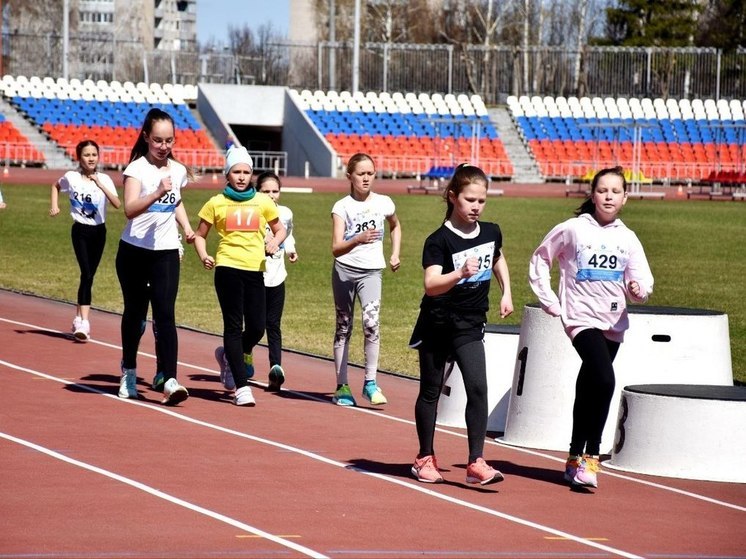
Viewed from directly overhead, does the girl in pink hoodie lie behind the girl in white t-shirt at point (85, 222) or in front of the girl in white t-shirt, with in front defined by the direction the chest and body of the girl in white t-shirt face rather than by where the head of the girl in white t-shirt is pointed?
in front

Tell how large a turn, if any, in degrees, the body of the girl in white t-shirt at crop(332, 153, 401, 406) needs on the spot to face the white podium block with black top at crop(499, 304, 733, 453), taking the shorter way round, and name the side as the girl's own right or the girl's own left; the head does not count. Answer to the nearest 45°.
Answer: approximately 45° to the girl's own left

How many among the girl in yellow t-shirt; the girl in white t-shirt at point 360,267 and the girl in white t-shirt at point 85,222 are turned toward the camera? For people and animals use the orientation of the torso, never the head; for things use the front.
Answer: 3

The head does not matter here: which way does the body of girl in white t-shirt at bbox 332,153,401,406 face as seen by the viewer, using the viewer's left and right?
facing the viewer

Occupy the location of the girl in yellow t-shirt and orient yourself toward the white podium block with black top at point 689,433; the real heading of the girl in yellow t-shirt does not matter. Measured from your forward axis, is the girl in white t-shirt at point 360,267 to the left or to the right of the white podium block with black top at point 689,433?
left

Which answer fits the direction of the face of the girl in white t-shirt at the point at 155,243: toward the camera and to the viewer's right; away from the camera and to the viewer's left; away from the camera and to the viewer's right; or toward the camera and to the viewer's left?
toward the camera and to the viewer's right

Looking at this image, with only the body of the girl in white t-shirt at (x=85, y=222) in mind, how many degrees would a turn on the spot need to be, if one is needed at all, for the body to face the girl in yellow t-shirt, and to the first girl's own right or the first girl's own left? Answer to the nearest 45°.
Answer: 0° — they already face them

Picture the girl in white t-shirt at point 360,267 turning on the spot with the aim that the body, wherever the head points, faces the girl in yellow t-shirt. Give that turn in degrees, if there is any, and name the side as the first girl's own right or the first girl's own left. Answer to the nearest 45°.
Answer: approximately 90° to the first girl's own right

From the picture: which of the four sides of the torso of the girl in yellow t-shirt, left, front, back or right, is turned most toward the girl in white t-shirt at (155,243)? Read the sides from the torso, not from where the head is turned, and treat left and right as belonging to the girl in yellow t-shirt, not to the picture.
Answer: right

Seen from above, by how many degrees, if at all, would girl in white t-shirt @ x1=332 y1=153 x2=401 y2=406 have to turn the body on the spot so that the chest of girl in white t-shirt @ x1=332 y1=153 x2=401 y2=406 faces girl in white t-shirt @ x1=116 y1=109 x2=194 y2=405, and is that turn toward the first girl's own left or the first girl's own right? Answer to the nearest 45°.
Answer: approximately 90° to the first girl's own right

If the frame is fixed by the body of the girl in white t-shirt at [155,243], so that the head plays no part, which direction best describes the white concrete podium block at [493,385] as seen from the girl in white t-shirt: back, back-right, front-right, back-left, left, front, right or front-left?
front-left

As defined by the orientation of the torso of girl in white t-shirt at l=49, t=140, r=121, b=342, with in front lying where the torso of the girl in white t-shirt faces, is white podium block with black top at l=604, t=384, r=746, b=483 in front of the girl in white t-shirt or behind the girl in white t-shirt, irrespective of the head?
in front

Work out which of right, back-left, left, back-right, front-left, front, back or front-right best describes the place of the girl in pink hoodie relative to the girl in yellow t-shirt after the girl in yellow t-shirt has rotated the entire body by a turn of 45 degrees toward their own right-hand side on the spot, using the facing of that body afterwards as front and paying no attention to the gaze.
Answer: left

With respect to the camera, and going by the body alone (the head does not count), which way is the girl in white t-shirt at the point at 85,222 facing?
toward the camera

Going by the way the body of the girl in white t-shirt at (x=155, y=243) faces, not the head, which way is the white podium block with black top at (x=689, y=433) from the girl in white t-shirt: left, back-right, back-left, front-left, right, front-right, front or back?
front

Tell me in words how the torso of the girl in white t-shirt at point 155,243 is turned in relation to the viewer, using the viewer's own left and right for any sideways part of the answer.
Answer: facing the viewer and to the right of the viewer
